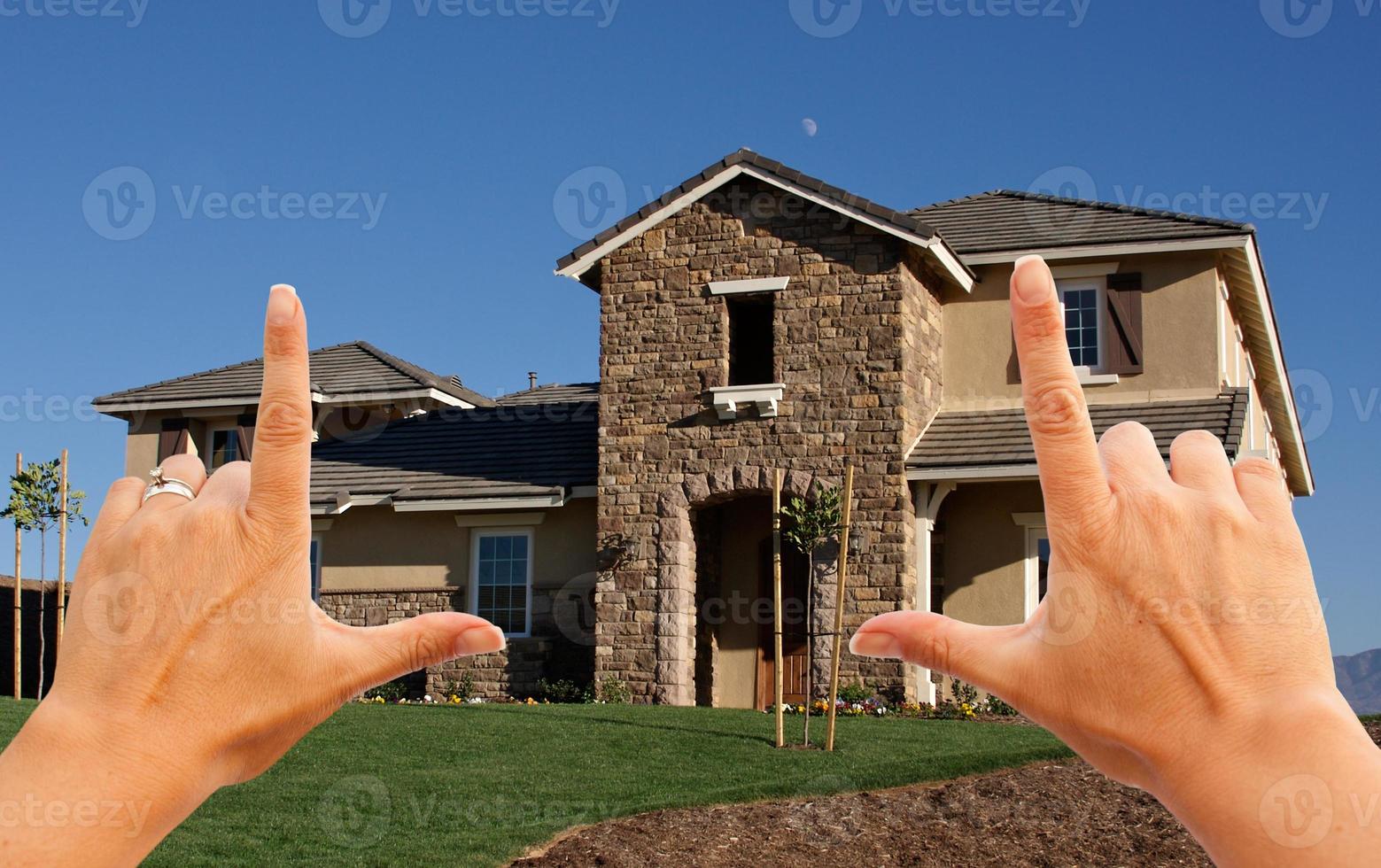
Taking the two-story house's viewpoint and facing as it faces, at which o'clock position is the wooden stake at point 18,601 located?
The wooden stake is roughly at 3 o'clock from the two-story house.

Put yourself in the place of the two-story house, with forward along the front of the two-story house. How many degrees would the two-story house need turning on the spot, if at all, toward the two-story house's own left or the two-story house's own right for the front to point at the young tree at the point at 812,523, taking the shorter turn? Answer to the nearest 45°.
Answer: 0° — it already faces it

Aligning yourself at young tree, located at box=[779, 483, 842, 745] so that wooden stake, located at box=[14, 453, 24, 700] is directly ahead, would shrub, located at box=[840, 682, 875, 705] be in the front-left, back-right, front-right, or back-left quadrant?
back-right

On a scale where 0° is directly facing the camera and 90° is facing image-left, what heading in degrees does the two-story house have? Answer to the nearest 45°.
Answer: approximately 0°

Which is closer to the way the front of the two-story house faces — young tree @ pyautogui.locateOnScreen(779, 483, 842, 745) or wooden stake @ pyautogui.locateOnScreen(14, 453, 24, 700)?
the young tree

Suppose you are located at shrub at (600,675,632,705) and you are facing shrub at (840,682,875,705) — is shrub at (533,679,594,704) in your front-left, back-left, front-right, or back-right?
back-left
